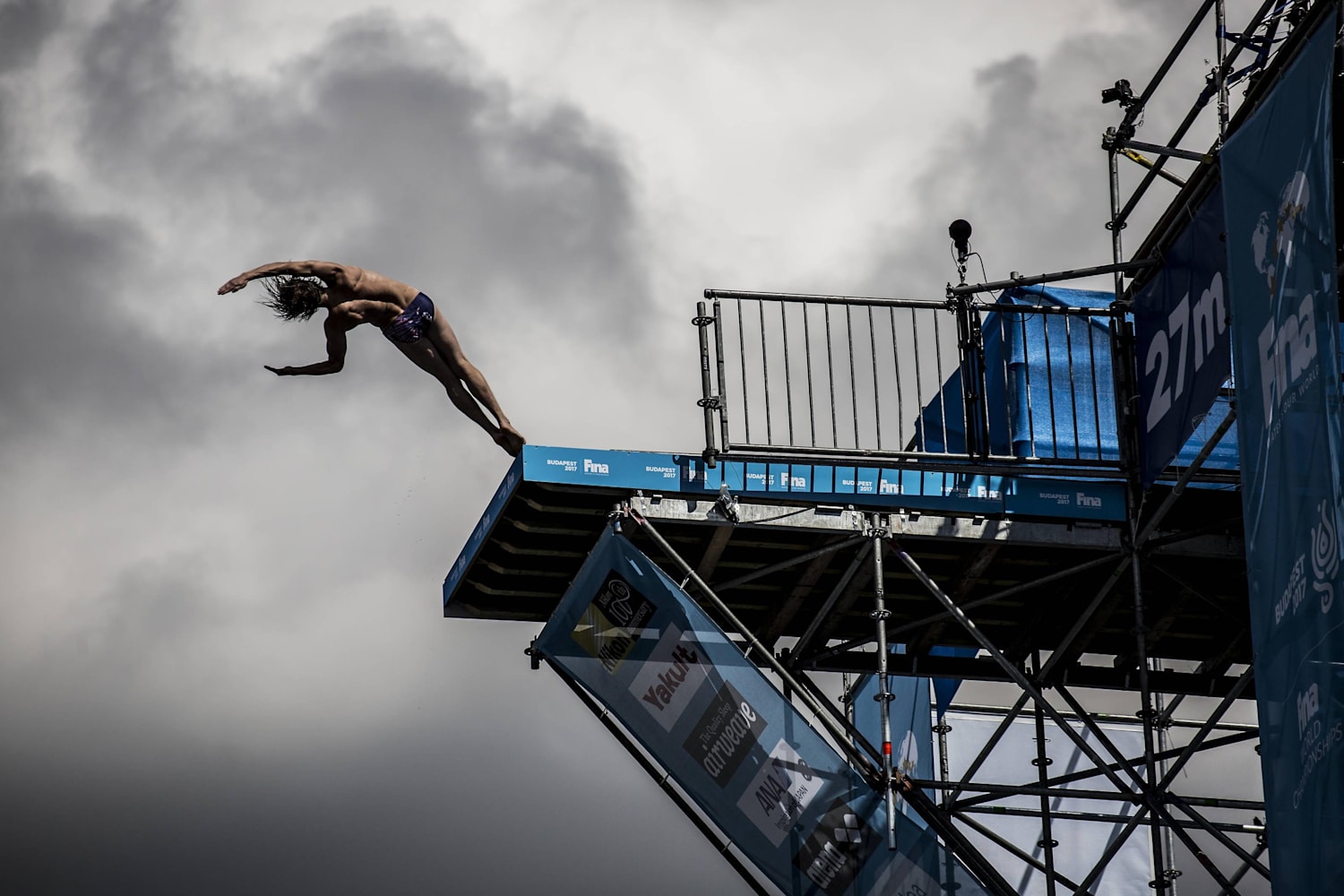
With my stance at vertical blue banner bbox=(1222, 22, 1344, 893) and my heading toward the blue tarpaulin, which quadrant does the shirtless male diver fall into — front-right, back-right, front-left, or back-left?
front-left

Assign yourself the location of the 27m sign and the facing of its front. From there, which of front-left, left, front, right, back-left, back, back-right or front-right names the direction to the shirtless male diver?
front-right

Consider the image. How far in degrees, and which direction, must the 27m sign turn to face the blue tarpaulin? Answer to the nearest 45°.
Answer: approximately 90° to its right

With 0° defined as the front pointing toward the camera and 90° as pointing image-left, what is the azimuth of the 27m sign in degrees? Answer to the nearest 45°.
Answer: approximately 45°
